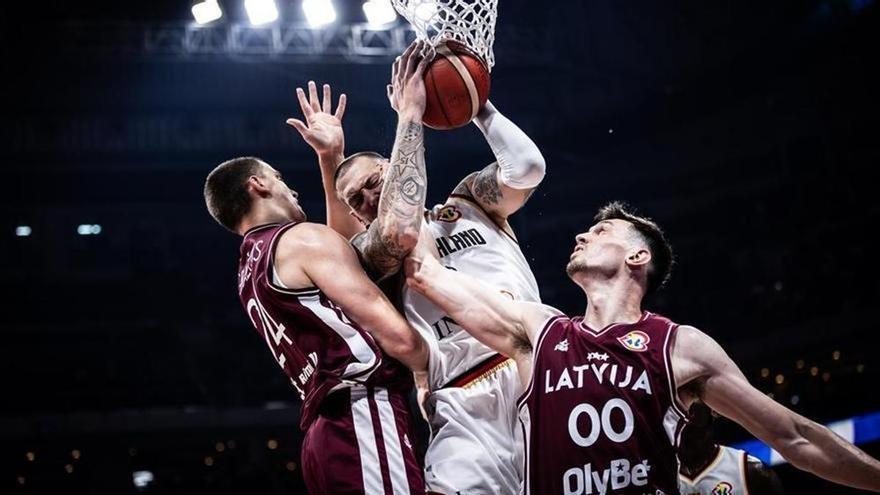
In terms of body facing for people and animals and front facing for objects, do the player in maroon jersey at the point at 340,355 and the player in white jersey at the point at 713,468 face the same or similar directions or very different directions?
very different directions

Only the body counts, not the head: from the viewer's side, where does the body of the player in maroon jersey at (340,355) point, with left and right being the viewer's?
facing away from the viewer and to the right of the viewer

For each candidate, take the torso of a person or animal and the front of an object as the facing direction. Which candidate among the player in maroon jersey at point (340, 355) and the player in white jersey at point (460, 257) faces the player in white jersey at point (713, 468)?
the player in maroon jersey

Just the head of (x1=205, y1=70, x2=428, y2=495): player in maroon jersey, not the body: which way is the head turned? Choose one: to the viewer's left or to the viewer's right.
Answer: to the viewer's right

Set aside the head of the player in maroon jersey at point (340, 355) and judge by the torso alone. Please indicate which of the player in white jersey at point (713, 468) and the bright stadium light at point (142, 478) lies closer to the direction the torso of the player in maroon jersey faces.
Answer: the player in white jersey

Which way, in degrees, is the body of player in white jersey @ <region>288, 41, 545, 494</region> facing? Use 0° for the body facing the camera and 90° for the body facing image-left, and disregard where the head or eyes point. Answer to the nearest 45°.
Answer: approximately 45°

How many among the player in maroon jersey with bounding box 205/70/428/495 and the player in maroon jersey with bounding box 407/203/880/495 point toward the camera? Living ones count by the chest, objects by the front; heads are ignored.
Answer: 1

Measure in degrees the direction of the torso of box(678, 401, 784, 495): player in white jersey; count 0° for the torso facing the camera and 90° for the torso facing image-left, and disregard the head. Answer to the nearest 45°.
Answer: approximately 45°
